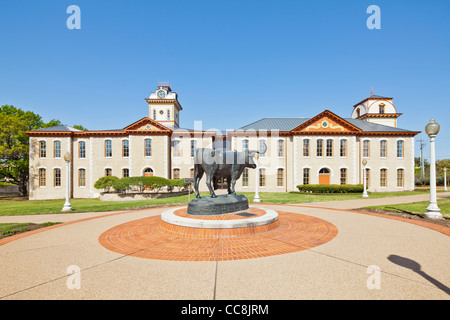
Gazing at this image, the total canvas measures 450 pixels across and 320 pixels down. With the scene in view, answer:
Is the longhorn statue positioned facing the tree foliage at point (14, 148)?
no

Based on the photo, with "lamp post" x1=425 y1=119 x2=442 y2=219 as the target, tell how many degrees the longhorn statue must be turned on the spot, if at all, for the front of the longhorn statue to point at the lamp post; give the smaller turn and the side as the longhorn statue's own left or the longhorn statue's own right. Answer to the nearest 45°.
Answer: approximately 45° to the longhorn statue's own right

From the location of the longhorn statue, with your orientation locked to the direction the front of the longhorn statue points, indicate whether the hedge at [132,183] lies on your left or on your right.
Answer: on your left

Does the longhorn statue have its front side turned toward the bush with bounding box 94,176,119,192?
no

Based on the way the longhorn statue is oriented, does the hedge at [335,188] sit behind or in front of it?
in front

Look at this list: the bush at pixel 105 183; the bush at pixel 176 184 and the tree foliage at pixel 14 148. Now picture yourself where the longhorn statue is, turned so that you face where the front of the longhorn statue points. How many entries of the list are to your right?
0
